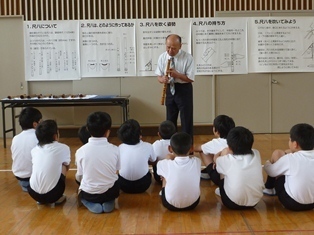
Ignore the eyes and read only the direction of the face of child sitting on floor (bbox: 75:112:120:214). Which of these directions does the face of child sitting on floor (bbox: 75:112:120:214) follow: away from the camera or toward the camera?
away from the camera

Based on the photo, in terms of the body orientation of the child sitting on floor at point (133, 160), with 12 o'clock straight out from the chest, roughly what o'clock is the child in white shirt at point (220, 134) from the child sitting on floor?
The child in white shirt is roughly at 3 o'clock from the child sitting on floor.

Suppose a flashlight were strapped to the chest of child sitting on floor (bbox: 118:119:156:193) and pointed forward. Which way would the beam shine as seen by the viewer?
away from the camera

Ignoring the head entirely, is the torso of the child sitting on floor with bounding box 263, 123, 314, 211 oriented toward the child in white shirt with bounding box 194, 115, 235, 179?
yes

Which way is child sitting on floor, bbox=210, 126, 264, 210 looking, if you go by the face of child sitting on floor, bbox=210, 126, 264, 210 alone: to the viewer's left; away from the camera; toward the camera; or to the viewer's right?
away from the camera

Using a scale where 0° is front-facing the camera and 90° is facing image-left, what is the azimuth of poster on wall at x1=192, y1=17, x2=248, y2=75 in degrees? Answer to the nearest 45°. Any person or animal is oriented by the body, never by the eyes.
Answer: approximately 0°

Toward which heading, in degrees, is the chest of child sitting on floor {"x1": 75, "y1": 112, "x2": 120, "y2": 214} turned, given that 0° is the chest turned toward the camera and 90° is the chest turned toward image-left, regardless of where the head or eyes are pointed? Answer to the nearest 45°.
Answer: approximately 180°

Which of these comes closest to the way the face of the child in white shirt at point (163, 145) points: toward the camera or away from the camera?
away from the camera
